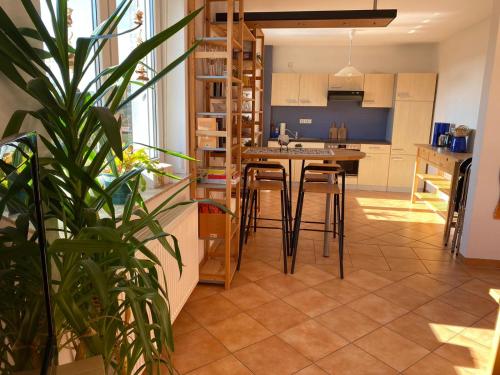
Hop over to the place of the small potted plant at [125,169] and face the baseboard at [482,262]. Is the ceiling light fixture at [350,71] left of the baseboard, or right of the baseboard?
left

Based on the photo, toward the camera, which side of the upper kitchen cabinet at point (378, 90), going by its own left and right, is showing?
front

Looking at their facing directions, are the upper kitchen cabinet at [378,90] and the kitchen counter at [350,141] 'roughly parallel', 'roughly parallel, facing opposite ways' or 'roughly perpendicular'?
roughly parallel

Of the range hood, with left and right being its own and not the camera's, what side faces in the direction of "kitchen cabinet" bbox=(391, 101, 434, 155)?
left

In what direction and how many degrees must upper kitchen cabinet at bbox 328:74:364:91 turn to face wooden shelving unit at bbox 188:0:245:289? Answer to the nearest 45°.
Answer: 0° — it already faces it

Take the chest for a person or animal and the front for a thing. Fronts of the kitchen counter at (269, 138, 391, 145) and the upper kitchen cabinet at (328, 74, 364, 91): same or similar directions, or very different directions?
same or similar directions

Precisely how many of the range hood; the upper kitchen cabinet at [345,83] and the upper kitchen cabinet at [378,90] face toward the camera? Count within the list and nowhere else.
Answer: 3

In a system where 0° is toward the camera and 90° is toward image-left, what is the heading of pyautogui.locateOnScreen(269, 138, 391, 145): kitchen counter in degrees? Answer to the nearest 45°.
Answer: approximately 0°

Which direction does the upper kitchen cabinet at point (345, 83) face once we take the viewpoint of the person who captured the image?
facing the viewer

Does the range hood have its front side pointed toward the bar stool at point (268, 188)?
yes

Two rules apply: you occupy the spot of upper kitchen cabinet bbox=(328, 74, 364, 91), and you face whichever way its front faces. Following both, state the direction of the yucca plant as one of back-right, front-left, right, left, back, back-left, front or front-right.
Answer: front

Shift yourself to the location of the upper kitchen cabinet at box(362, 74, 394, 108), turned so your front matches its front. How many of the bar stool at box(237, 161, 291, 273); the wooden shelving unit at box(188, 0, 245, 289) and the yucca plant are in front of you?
3

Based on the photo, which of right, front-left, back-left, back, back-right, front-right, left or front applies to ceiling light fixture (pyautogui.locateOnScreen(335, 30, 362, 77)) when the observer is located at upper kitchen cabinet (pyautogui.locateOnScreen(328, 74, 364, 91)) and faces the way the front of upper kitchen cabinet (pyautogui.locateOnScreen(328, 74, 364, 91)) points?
front

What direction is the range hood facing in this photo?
toward the camera

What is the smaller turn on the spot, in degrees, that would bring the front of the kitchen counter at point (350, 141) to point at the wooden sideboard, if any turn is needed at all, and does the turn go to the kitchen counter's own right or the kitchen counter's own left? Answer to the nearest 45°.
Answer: approximately 45° to the kitchen counter's own left

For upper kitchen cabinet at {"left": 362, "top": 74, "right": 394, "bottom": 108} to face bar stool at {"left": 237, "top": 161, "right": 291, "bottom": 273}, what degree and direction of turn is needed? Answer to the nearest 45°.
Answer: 0° — it already faces it

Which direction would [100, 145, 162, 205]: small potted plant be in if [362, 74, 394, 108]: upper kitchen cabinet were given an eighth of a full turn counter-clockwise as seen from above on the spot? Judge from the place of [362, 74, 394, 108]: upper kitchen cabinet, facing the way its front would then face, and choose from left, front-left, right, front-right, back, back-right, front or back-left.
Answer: front-right
